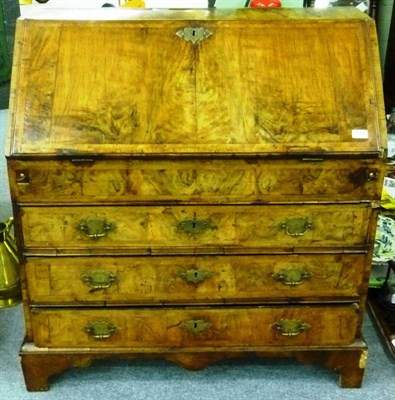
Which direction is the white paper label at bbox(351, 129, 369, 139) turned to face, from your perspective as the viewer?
facing the viewer

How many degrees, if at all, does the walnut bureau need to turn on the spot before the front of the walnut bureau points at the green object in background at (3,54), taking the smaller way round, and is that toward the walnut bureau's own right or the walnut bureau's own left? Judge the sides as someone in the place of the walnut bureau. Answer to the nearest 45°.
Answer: approximately 135° to the walnut bureau's own right

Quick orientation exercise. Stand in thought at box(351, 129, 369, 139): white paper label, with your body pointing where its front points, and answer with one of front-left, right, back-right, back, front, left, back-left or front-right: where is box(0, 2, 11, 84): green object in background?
back-right
